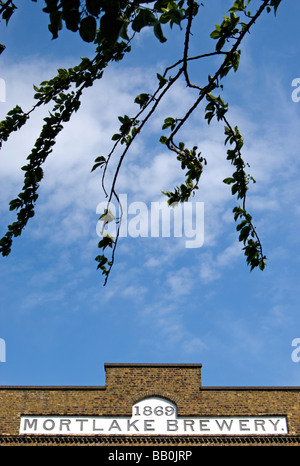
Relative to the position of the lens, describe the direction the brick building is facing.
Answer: facing the viewer
